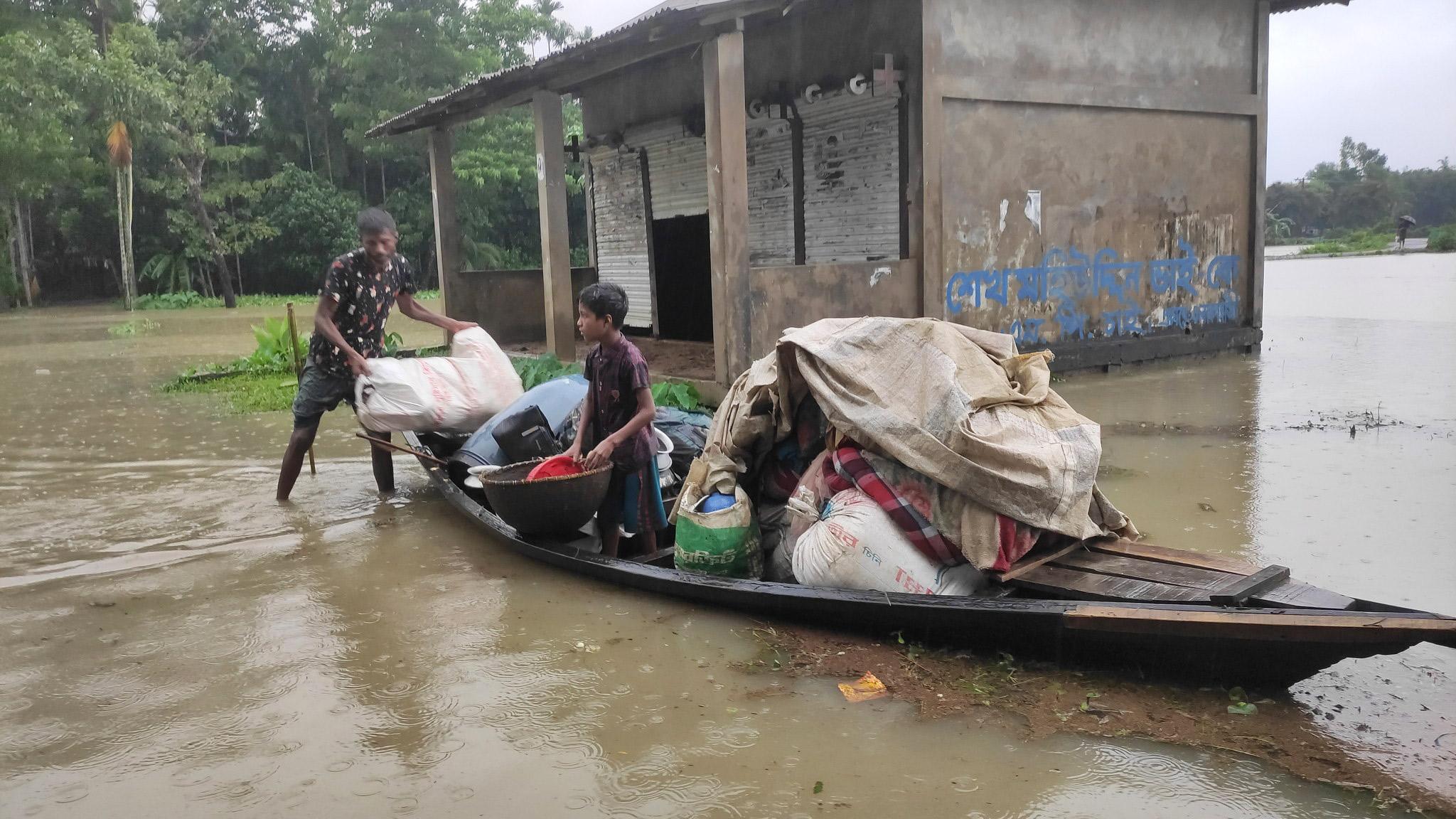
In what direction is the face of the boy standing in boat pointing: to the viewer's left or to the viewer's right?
to the viewer's left

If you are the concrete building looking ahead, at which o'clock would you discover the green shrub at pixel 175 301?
The green shrub is roughly at 3 o'clock from the concrete building.

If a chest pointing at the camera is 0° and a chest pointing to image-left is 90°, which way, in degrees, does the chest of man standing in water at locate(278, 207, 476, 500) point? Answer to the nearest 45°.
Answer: approximately 315°

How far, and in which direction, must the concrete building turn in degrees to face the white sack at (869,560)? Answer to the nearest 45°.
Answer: approximately 45° to its left

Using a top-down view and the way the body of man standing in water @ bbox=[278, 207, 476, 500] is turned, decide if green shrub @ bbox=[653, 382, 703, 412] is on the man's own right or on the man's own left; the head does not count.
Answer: on the man's own left

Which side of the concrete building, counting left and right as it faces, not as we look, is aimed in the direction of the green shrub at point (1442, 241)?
back

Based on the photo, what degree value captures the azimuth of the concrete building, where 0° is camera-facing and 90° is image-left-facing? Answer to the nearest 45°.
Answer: approximately 45°

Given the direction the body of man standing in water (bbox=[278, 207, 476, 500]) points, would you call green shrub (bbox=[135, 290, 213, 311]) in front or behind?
behind

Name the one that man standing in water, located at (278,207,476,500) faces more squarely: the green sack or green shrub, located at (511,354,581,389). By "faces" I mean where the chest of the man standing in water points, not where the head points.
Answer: the green sack

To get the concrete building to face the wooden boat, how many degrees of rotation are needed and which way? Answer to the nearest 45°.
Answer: approximately 45° to its left
